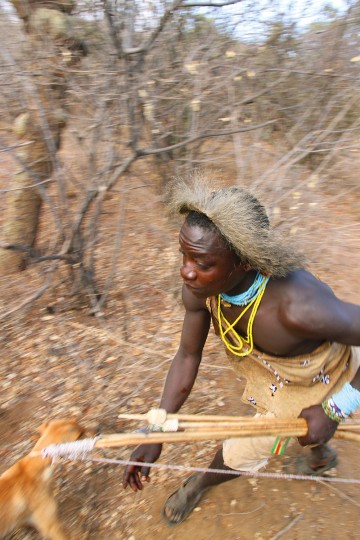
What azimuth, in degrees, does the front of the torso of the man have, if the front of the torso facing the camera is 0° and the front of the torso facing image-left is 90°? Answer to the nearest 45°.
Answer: approximately 45°

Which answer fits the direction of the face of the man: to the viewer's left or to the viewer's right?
to the viewer's left

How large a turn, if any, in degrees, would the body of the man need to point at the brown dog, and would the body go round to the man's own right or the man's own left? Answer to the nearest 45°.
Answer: approximately 45° to the man's own right
